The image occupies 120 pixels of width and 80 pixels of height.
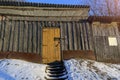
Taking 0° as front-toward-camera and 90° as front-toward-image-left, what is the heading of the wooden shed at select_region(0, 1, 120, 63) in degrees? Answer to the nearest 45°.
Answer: approximately 0°
